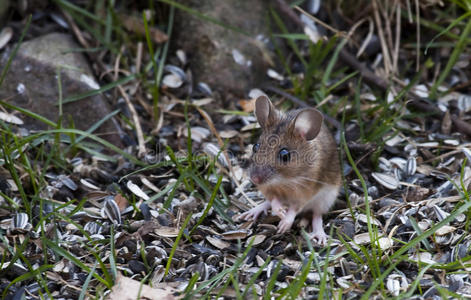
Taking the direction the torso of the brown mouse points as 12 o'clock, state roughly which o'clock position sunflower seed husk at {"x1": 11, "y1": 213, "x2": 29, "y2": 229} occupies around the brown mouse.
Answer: The sunflower seed husk is roughly at 1 o'clock from the brown mouse.

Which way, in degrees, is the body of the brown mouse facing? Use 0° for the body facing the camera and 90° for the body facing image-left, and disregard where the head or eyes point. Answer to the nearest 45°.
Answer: approximately 45°

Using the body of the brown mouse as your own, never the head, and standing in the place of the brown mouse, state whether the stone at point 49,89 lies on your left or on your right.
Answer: on your right

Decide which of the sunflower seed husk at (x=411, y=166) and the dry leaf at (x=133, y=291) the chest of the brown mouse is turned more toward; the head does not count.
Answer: the dry leaf

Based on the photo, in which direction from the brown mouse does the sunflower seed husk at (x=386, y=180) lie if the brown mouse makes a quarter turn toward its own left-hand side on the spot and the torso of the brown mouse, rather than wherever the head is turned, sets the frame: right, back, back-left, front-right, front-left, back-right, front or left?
left

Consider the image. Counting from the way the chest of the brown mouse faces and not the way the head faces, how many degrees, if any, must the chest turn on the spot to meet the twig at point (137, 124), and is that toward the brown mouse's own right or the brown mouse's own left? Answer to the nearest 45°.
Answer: approximately 90° to the brown mouse's own right

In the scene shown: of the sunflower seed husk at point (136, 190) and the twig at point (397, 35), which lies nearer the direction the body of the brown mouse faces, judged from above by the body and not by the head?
the sunflower seed husk

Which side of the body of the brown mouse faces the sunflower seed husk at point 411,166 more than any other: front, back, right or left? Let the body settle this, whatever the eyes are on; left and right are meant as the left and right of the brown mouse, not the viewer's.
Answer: back

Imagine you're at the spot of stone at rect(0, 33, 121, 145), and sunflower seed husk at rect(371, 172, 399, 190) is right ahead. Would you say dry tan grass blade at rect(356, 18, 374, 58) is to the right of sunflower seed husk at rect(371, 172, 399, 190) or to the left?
left

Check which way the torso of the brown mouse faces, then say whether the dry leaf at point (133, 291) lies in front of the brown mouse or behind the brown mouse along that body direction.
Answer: in front

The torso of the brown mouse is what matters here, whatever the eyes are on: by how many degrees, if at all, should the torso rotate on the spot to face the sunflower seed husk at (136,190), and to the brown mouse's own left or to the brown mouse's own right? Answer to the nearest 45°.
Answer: approximately 45° to the brown mouse's own right
